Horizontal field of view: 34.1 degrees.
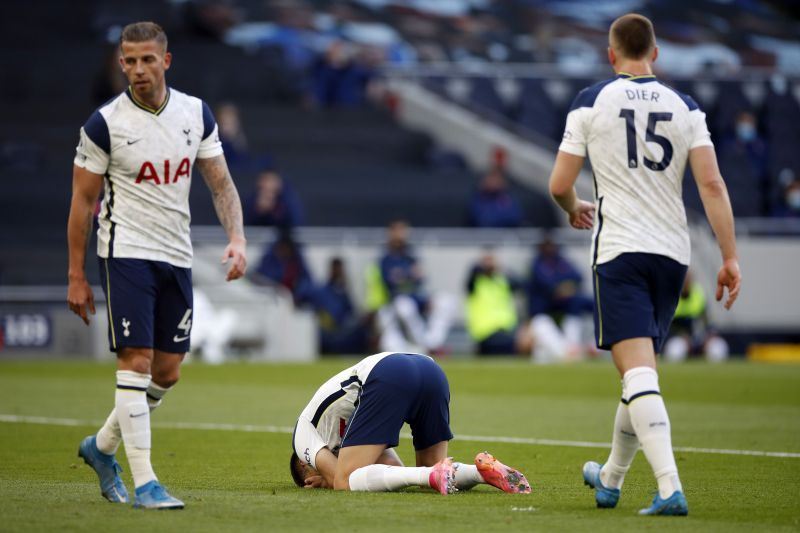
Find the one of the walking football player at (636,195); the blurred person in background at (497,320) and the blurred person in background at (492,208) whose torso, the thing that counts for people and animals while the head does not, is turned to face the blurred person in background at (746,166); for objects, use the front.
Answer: the walking football player

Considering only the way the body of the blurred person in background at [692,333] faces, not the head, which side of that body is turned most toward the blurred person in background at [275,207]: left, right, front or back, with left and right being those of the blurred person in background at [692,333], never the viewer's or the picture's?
right

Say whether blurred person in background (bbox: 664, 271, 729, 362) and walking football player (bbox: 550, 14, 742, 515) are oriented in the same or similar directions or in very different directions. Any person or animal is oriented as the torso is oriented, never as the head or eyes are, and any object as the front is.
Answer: very different directions

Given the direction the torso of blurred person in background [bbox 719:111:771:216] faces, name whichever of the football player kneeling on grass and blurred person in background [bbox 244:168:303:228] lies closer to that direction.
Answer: the football player kneeling on grass

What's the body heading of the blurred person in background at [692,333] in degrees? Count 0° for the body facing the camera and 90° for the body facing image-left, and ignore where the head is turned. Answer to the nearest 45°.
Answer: approximately 0°

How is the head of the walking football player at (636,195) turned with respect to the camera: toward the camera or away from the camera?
away from the camera

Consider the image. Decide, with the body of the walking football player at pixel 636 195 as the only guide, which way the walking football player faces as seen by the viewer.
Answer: away from the camera

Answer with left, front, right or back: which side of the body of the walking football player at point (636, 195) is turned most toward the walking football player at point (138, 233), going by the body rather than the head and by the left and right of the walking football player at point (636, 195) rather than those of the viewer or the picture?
left

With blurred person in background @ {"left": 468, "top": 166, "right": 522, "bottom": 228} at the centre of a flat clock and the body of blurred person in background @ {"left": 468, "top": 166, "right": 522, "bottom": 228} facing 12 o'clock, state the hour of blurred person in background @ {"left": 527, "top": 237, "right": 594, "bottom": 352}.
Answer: blurred person in background @ {"left": 527, "top": 237, "right": 594, "bottom": 352} is roughly at 11 o'clock from blurred person in background @ {"left": 468, "top": 166, "right": 522, "bottom": 228}.
